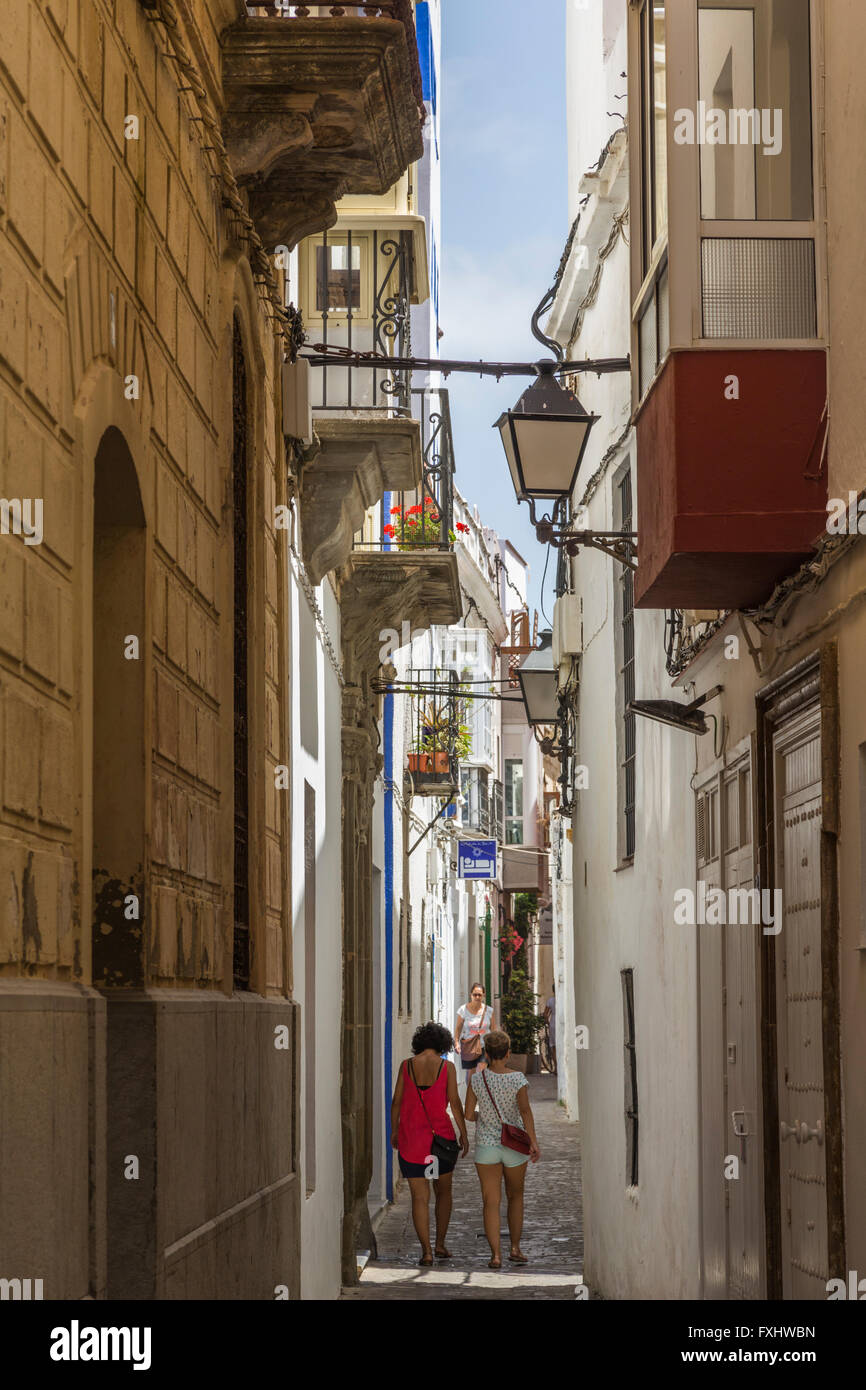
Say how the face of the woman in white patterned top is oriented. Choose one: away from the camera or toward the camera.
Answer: away from the camera

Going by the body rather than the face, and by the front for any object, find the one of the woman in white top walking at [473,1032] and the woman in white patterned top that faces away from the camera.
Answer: the woman in white patterned top

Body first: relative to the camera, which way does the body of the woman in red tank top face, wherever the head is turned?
away from the camera

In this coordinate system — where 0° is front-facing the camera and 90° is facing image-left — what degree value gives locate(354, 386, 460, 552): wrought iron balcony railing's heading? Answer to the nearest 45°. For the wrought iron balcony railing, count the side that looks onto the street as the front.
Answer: approximately 270°

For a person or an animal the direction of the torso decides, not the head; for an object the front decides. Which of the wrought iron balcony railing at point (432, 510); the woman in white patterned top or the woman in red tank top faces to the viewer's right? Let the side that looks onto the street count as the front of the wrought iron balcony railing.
the wrought iron balcony railing

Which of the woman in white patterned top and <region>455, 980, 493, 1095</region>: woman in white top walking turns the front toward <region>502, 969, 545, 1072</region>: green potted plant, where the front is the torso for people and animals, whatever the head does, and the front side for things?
the woman in white patterned top

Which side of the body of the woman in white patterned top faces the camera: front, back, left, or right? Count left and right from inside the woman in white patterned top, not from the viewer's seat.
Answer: back

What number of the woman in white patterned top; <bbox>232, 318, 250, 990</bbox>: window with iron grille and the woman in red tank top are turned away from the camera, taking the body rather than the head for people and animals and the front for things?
2

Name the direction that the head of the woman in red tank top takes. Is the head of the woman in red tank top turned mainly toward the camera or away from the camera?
away from the camera

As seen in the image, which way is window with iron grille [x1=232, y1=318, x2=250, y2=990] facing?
to the viewer's right
